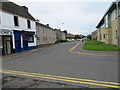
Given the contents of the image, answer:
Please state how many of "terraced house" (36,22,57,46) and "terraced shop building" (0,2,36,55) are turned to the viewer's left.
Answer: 0

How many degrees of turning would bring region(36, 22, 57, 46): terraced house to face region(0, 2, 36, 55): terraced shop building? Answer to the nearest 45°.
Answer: approximately 45° to its right

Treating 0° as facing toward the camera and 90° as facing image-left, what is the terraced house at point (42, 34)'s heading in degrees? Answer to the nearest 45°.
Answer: approximately 315°

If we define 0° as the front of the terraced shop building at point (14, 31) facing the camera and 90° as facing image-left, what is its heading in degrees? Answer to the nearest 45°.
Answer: approximately 315°

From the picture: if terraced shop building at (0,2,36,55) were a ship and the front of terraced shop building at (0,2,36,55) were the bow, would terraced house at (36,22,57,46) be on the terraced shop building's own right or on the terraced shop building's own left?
on the terraced shop building's own left
